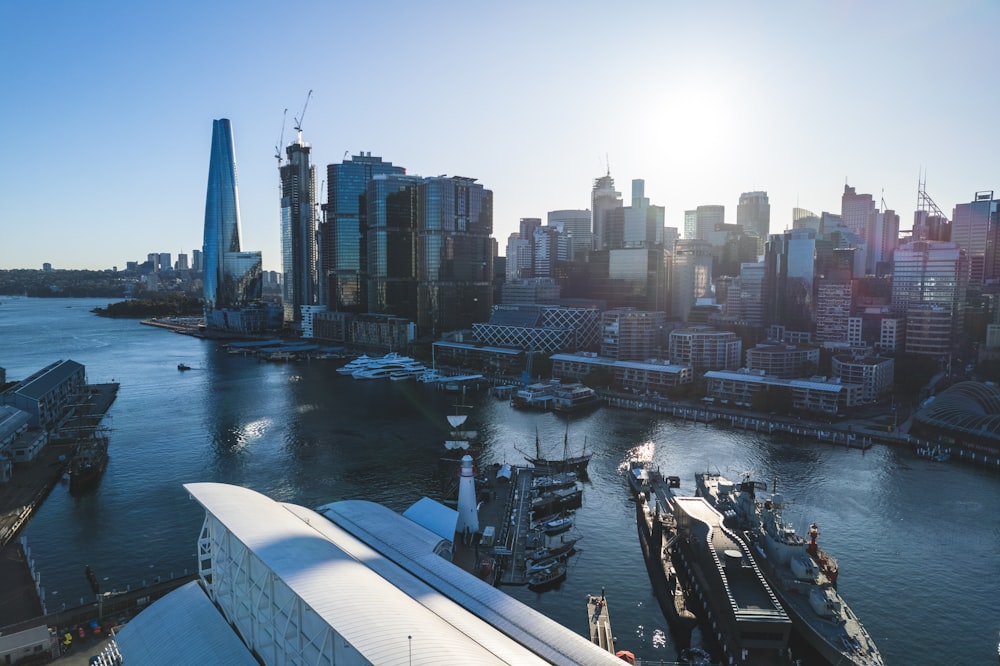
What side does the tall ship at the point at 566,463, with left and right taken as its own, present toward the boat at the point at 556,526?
left

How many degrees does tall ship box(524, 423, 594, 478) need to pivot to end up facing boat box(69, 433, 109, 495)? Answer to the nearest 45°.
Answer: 0° — it already faces it

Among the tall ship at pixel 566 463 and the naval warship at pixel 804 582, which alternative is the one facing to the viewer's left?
the tall ship

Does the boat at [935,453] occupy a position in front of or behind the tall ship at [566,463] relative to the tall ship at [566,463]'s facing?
behind

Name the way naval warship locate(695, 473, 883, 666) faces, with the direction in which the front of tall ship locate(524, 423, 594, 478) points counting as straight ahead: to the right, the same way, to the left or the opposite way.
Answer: to the left

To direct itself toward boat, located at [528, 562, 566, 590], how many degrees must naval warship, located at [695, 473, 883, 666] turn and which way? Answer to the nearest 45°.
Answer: approximately 135° to its right

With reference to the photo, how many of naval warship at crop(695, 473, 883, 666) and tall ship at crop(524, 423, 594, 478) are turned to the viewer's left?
1

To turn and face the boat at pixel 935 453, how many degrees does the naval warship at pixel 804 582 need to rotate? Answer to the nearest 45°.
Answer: approximately 135° to its left

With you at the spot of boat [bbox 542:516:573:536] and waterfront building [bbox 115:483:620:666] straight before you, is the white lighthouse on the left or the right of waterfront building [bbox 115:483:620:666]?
right

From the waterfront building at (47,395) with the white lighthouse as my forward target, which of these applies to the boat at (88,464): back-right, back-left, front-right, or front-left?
front-right

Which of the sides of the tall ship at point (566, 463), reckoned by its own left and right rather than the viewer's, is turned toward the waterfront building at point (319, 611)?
left

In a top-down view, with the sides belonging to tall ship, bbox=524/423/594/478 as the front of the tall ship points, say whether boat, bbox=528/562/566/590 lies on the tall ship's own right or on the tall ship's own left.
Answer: on the tall ship's own left

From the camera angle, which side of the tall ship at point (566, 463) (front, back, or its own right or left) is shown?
left
